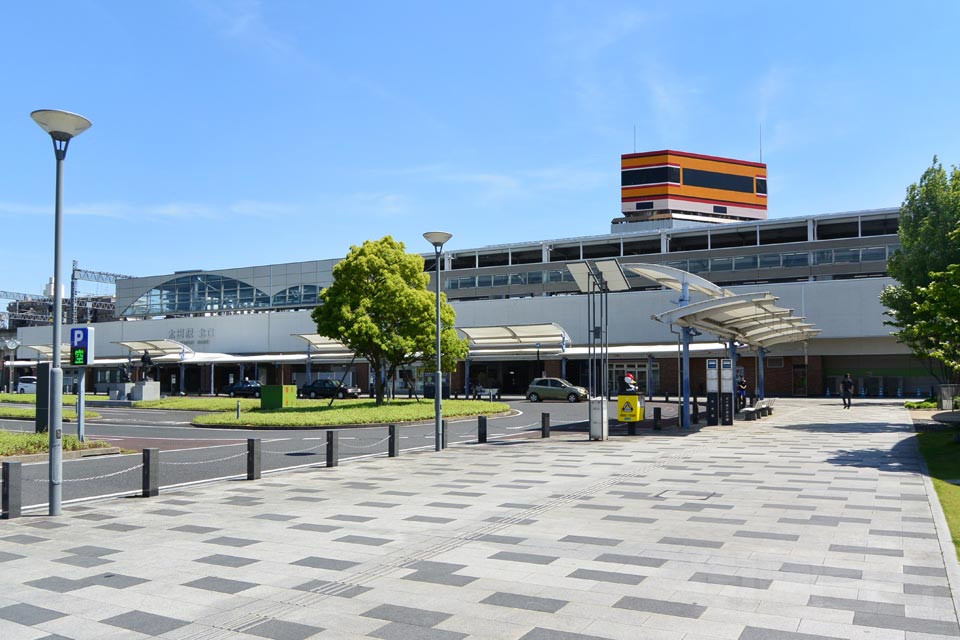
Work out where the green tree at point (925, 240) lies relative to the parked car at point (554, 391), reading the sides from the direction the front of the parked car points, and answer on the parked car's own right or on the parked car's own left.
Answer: on the parked car's own right

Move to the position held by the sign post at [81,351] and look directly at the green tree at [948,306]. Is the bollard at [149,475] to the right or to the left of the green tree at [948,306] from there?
right
